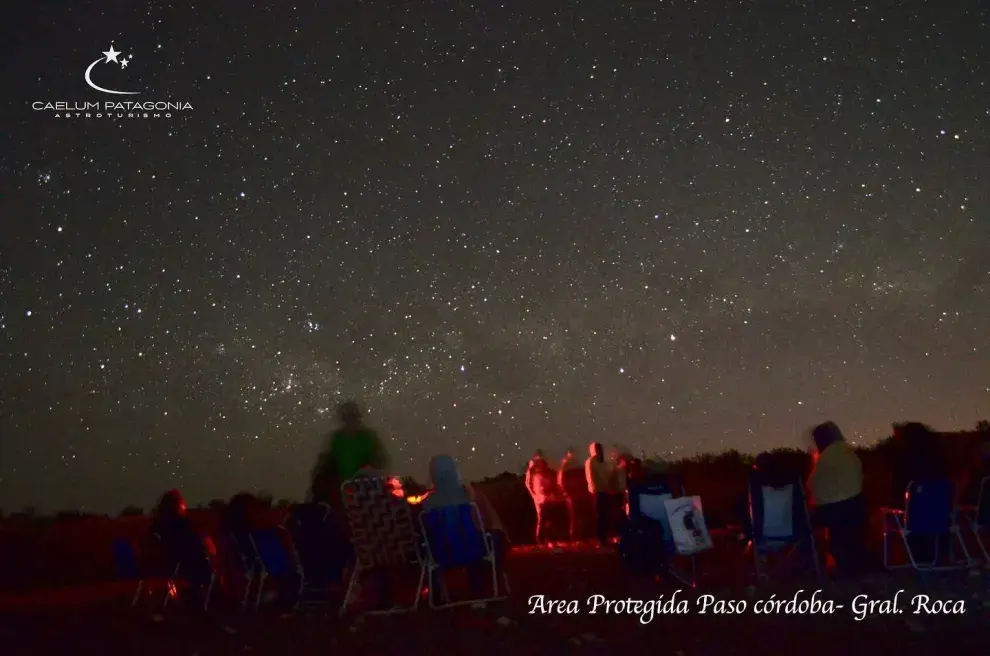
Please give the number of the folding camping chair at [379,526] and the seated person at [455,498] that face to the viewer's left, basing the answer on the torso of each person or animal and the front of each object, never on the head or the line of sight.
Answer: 0

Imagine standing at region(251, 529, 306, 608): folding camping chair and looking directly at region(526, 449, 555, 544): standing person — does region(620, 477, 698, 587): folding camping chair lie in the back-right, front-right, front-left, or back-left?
front-right

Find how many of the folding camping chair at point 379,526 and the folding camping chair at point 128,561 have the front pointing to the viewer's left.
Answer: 0

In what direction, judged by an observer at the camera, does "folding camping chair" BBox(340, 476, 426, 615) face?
facing away from the viewer and to the right of the viewer

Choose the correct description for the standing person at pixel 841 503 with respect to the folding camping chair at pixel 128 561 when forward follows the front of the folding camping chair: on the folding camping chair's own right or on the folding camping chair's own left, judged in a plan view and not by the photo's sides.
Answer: on the folding camping chair's own right

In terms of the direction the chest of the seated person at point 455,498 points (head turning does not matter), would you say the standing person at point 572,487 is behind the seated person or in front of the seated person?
in front

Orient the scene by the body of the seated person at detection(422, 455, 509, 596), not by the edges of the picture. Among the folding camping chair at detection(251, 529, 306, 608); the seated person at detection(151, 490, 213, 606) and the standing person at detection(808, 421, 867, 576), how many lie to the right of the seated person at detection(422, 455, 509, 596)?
1

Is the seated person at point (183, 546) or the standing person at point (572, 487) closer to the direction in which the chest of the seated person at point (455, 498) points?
the standing person

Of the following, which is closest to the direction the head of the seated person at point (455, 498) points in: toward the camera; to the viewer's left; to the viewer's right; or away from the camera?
away from the camera

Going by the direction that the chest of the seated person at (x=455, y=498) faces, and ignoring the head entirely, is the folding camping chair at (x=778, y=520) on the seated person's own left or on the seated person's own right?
on the seated person's own right

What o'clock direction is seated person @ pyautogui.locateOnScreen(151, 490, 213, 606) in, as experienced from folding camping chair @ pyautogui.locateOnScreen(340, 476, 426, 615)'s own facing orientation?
The seated person is roughly at 9 o'clock from the folding camping chair.

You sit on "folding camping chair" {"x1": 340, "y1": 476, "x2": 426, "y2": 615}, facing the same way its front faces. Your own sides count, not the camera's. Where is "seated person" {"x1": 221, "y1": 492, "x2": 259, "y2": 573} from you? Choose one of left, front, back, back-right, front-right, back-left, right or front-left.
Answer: left

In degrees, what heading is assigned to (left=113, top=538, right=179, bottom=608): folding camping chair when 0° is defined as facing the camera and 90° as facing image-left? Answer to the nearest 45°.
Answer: approximately 225°

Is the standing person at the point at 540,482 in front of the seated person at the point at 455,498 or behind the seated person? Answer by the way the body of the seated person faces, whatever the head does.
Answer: in front

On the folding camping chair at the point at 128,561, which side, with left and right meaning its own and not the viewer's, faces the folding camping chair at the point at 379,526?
right

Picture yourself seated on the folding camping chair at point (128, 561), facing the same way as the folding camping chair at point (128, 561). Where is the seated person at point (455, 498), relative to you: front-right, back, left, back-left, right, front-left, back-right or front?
right

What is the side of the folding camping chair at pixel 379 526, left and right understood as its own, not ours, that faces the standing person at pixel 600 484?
front

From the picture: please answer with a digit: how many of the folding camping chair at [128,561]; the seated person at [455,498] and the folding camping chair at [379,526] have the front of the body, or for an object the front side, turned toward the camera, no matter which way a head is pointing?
0

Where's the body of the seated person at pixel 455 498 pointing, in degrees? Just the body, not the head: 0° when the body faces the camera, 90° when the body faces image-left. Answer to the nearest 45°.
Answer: approximately 180°

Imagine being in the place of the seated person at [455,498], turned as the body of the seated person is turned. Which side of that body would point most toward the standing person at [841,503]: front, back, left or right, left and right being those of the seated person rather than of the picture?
right
